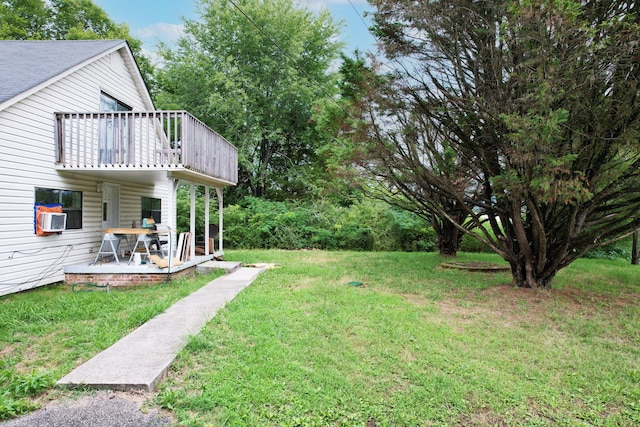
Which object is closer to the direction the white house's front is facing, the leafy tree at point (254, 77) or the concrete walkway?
the concrete walkway

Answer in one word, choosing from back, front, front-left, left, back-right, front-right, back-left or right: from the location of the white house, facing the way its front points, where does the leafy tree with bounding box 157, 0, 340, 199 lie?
left

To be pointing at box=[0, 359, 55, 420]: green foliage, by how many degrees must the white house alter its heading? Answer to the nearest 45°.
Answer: approximately 45° to its right

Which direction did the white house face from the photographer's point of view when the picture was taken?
facing the viewer and to the right of the viewer

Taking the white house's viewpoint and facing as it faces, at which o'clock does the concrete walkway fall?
The concrete walkway is roughly at 1 o'clock from the white house.

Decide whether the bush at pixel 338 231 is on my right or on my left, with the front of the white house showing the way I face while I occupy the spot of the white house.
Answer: on my left

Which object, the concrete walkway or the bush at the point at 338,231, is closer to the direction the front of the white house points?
the concrete walkway
